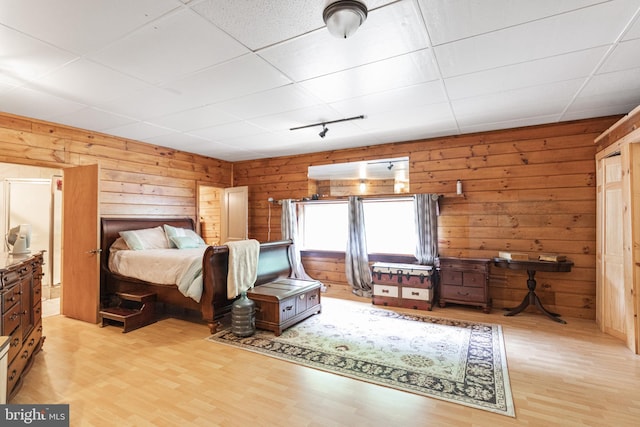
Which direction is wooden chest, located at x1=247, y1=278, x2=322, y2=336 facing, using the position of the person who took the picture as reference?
facing the viewer and to the right of the viewer

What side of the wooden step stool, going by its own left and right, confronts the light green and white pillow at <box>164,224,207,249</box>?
back

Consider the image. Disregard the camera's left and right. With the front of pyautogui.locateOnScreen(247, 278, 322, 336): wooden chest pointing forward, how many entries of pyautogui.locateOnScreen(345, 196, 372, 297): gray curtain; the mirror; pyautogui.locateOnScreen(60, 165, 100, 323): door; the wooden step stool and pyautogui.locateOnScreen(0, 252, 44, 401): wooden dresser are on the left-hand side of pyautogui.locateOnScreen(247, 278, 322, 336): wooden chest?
2

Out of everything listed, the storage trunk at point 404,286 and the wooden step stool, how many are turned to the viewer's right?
0

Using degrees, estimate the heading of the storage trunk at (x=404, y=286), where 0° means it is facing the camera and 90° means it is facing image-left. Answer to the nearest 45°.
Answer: approximately 0°

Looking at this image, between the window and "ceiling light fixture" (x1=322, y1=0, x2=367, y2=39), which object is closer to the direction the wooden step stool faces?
the ceiling light fixture

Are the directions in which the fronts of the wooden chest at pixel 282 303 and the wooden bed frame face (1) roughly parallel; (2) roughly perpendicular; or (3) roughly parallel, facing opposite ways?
roughly parallel

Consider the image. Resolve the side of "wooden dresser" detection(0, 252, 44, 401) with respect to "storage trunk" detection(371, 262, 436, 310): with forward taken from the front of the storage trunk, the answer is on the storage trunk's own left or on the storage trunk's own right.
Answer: on the storage trunk's own right

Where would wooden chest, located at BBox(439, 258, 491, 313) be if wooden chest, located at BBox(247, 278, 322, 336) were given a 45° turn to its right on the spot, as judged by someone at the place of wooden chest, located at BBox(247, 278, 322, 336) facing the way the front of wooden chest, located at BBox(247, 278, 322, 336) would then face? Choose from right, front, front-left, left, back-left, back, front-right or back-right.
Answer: left

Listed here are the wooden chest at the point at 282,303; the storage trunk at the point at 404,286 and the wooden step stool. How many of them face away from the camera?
0

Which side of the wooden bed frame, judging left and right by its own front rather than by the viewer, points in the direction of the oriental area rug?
front

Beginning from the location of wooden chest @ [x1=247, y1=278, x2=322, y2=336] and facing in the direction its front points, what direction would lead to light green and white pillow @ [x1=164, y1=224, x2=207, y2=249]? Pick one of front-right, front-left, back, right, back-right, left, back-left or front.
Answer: back

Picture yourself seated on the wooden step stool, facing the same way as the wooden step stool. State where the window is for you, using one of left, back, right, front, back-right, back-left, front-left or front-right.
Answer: back-left

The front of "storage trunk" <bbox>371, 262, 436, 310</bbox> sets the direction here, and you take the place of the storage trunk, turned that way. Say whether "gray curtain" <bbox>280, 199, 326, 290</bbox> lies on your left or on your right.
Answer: on your right

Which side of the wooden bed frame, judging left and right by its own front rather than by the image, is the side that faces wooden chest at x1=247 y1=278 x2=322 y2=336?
front

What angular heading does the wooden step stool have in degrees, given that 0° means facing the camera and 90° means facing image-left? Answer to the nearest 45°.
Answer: approximately 45°

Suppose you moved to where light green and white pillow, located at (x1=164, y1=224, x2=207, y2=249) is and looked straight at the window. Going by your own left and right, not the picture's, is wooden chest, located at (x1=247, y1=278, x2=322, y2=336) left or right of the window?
right
